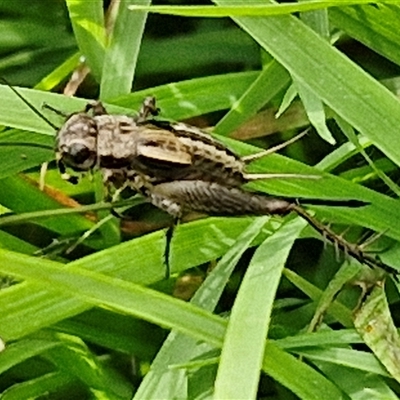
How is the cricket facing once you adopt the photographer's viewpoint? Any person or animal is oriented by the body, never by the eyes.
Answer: facing to the left of the viewer
